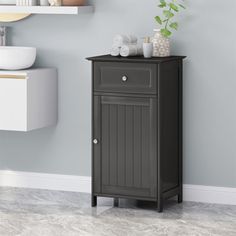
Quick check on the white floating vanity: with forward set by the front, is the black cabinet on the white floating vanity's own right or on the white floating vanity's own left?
on the white floating vanity's own left

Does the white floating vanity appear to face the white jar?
no

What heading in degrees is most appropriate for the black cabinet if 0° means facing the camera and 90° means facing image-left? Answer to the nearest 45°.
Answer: approximately 45°

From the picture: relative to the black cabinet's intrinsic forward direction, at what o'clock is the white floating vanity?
The white floating vanity is roughly at 2 o'clock from the black cabinet.

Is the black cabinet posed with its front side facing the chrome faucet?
no

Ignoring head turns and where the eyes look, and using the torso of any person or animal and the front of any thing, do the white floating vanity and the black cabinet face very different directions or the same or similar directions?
same or similar directions

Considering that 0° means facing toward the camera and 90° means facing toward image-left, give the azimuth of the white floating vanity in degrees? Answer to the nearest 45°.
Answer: approximately 45°

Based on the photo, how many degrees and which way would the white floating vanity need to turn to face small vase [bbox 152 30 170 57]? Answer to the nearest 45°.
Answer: approximately 135° to its left

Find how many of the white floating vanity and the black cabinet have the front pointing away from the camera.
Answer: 0

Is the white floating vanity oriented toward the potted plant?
no
